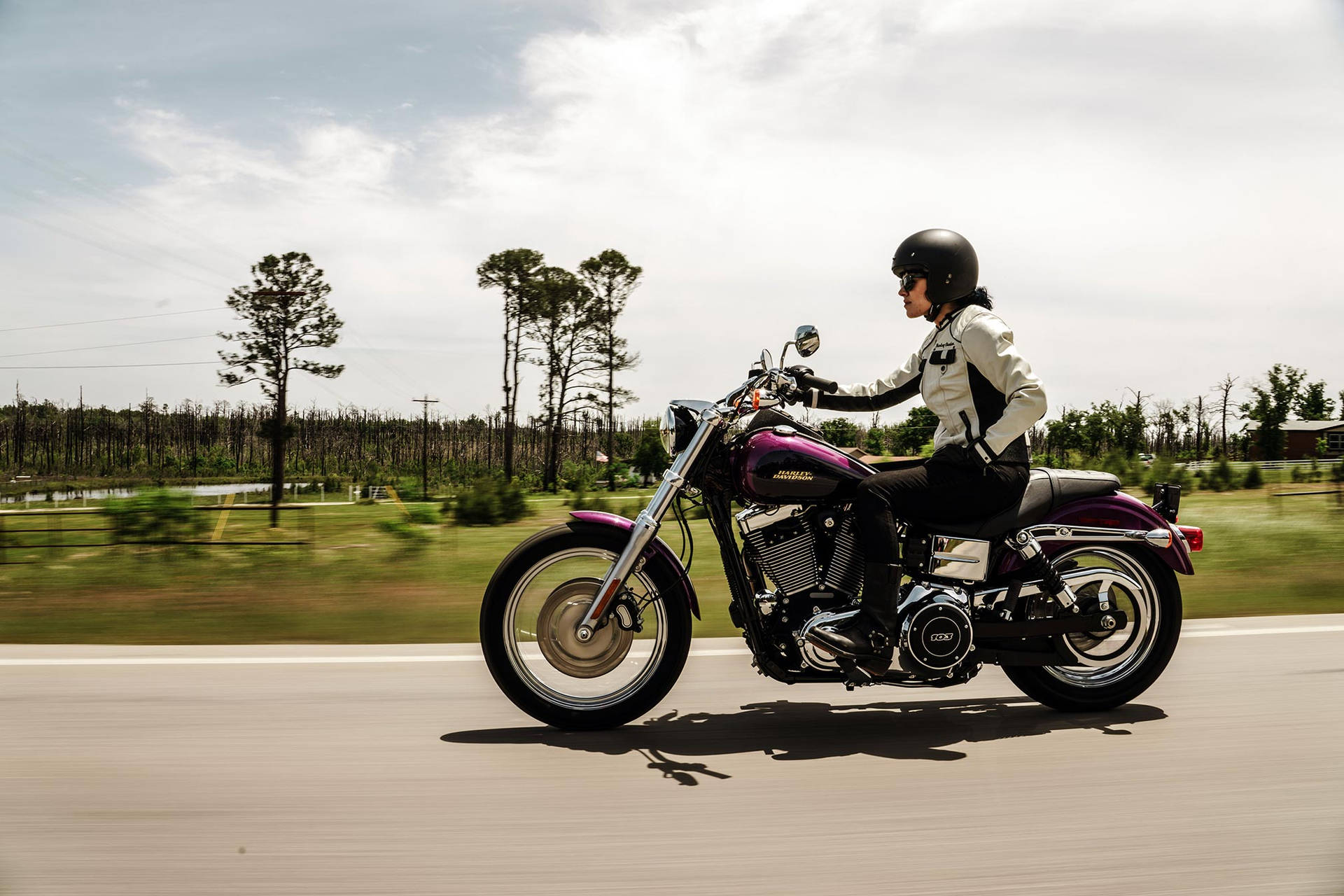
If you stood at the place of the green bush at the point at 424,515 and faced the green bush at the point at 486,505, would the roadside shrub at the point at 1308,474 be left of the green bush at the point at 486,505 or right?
right

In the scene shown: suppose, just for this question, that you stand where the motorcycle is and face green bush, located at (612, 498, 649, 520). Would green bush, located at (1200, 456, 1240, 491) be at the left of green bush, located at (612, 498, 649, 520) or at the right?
right

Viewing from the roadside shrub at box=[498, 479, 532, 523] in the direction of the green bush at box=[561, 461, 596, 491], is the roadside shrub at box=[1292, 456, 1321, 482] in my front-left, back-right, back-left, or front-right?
front-right

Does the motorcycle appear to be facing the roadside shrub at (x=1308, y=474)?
no

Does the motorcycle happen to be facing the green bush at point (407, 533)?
no

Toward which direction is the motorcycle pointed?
to the viewer's left

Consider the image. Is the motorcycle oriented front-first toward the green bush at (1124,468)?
no
